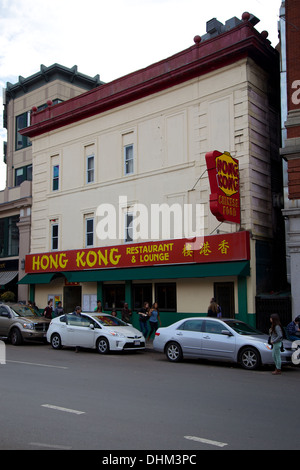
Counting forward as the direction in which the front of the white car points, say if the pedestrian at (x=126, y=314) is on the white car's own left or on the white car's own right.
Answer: on the white car's own left

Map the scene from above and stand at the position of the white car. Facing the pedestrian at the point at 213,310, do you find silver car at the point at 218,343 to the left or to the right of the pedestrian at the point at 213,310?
right

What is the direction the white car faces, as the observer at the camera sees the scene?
facing the viewer and to the right of the viewer

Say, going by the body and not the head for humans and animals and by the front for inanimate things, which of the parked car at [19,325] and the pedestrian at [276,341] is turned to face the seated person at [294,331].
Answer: the parked car

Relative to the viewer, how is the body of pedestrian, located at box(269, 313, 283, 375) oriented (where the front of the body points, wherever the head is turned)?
to the viewer's left

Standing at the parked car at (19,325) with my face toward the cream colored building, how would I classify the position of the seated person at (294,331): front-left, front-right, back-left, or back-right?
front-right

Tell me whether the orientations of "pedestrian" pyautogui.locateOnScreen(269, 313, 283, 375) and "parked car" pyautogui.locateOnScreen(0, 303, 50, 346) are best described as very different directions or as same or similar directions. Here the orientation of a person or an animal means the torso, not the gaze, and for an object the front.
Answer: very different directions

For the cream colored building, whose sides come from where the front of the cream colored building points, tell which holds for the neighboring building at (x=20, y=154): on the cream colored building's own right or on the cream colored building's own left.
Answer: on the cream colored building's own right

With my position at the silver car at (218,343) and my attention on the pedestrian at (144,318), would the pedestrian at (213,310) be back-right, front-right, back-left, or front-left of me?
front-right

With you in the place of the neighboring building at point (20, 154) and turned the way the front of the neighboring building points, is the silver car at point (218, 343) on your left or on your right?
on your left

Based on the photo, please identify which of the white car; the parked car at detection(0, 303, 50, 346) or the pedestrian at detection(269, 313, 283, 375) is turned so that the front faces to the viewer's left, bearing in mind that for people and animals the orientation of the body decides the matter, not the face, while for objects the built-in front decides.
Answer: the pedestrian

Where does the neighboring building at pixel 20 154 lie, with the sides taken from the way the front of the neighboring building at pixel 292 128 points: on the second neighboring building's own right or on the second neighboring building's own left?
on the second neighboring building's own right

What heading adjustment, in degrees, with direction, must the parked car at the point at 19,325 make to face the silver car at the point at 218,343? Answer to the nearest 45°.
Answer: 0° — it already faces it
